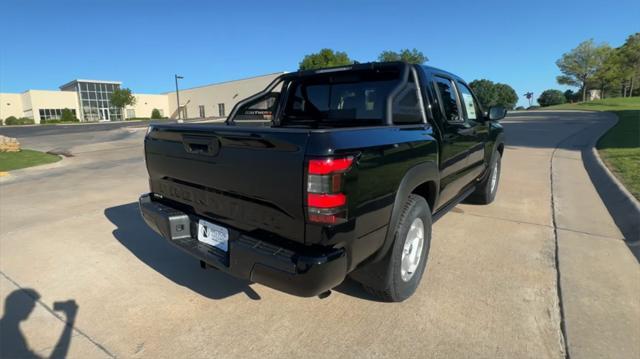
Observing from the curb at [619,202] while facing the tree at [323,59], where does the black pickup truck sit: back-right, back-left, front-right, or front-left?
back-left

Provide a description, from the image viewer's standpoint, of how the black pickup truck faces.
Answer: facing away from the viewer and to the right of the viewer

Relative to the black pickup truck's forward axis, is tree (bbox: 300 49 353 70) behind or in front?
in front

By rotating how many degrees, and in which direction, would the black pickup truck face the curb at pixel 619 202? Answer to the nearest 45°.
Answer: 0° — it already faces it
